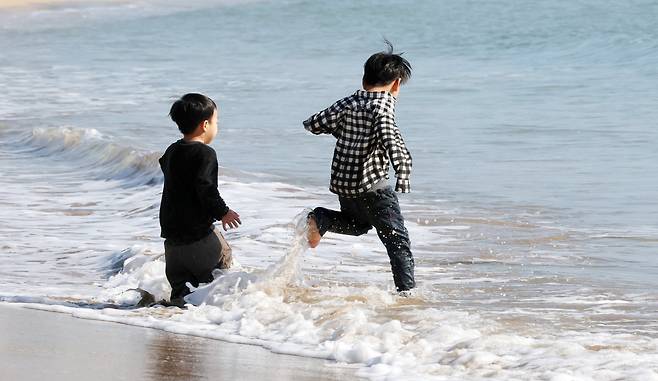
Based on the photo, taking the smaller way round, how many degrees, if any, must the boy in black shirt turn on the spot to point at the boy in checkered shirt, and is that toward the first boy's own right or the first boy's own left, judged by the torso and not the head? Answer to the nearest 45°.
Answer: approximately 45° to the first boy's own right

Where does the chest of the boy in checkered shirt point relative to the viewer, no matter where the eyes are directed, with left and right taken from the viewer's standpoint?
facing away from the viewer and to the right of the viewer

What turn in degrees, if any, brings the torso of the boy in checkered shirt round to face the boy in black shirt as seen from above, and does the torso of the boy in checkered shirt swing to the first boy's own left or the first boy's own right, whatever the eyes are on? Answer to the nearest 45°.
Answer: approximately 135° to the first boy's own left

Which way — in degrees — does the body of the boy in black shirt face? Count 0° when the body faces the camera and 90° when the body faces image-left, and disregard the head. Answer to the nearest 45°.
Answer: approximately 225°
